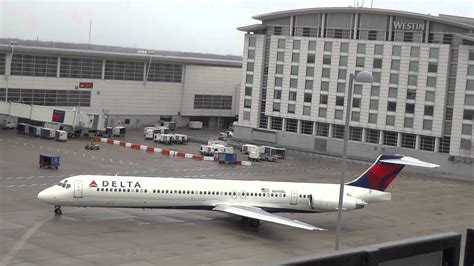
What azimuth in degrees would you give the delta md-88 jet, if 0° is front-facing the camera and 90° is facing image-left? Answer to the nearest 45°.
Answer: approximately 90°
